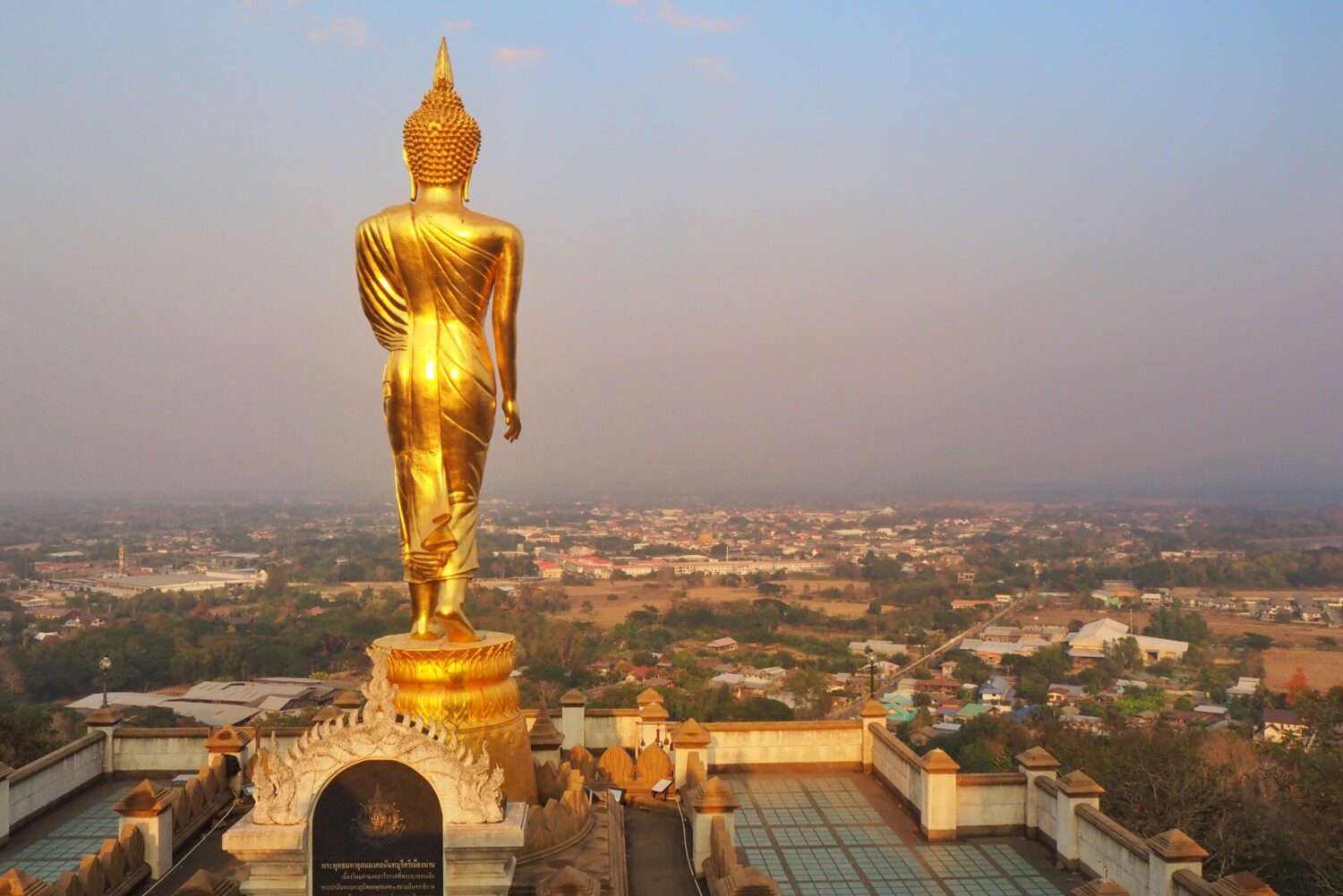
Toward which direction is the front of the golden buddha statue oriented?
away from the camera

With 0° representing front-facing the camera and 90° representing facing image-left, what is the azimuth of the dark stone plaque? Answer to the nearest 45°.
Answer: approximately 0°

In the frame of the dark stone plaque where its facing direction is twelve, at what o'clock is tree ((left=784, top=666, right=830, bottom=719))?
The tree is roughly at 7 o'clock from the dark stone plaque.

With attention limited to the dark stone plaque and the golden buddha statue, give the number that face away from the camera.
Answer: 1

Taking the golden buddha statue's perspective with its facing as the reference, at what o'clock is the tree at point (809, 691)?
The tree is roughly at 1 o'clock from the golden buddha statue.

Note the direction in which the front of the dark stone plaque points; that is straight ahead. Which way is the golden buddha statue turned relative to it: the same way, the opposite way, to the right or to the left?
the opposite way
